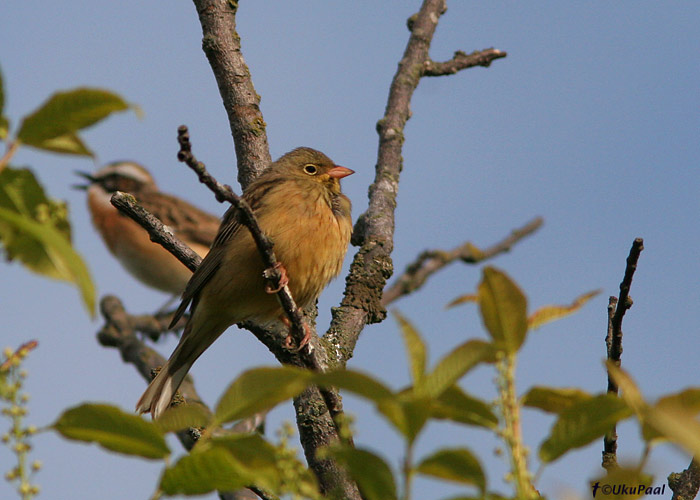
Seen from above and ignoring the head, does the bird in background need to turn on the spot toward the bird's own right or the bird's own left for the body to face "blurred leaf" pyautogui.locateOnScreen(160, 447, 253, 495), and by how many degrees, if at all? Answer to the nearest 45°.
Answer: approximately 90° to the bird's own left

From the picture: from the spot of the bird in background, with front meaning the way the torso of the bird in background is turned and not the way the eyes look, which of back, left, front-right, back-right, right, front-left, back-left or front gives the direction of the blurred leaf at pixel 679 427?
left

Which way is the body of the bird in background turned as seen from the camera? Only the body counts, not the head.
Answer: to the viewer's left

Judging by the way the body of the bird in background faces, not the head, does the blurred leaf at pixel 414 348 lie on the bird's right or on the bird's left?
on the bird's left

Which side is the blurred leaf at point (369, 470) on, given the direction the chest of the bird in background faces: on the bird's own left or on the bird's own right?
on the bird's own left

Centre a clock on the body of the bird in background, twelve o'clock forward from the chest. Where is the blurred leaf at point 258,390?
The blurred leaf is roughly at 9 o'clock from the bird in background.

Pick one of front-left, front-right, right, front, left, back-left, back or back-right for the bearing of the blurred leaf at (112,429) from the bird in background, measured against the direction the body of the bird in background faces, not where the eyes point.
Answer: left
